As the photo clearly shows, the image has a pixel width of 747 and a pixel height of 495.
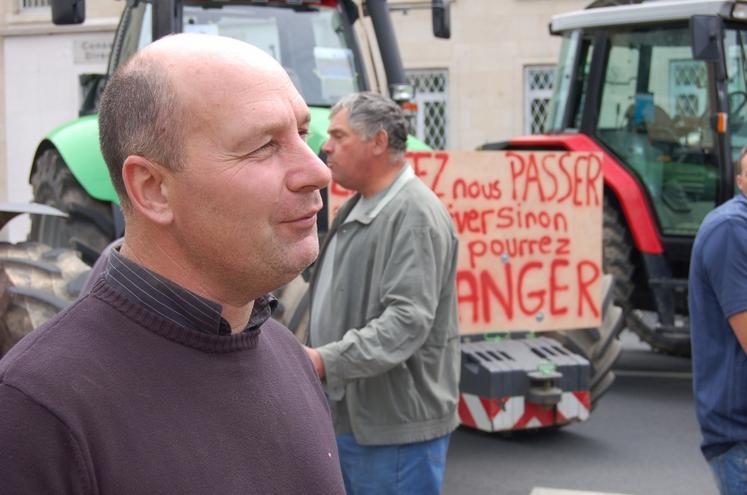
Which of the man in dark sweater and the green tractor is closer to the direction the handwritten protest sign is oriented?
the man in dark sweater

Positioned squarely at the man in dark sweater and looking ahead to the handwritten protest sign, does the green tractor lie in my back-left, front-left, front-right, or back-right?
front-left

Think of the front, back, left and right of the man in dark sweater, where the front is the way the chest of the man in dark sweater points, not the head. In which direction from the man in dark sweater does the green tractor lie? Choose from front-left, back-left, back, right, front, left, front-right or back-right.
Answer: back-left

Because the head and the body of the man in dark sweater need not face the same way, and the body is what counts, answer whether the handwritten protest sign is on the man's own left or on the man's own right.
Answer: on the man's own left

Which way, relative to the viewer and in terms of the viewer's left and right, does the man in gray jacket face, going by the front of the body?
facing to the left of the viewer

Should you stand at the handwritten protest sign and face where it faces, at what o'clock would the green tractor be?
The green tractor is roughly at 3 o'clock from the handwritten protest sign.

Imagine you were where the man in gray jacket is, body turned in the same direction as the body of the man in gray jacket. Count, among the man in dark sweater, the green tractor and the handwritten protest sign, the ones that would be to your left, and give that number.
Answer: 1

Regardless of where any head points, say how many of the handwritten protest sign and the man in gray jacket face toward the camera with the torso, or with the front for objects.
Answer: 1

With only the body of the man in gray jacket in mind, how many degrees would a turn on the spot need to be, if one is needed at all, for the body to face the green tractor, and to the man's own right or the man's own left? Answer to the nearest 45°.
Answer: approximately 90° to the man's own right

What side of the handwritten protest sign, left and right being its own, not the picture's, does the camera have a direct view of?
front

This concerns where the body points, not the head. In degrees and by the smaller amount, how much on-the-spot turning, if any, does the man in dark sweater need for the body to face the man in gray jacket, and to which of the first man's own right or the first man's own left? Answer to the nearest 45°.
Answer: approximately 135° to the first man's own left

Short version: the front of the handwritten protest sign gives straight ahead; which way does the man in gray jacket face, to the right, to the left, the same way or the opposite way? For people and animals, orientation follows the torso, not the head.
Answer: to the right

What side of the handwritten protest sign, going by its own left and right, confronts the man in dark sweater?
front

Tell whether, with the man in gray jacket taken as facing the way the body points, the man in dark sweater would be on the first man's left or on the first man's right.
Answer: on the first man's left

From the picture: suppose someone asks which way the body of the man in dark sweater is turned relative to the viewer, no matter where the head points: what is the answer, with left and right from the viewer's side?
facing the viewer and to the right of the viewer

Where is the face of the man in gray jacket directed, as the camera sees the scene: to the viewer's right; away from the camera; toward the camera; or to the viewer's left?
to the viewer's left

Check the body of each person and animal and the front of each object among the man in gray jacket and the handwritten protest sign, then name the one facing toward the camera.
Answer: the handwritten protest sign
